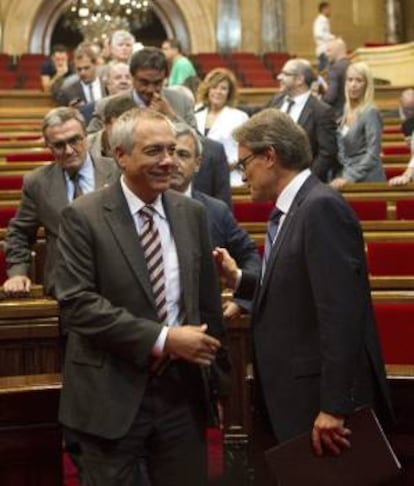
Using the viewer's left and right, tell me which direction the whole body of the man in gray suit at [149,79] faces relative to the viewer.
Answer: facing the viewer

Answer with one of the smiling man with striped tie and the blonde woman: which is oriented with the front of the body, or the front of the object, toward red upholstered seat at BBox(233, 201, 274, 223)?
the blonde woman

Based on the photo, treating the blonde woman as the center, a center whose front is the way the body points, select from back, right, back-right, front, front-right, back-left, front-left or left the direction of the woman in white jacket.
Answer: front-right

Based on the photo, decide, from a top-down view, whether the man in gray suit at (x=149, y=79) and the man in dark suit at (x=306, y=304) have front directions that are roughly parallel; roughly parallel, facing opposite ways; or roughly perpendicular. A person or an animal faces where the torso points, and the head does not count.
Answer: roughly perpendicular

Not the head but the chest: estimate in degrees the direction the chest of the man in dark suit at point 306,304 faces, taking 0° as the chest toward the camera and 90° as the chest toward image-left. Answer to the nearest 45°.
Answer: approximately 90°

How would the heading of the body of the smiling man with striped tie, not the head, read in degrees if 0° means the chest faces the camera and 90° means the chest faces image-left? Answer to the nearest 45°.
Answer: approximately 315°

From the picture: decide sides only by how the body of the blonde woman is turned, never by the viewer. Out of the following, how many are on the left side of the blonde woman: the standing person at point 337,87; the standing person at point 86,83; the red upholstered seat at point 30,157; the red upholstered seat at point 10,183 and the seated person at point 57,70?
0

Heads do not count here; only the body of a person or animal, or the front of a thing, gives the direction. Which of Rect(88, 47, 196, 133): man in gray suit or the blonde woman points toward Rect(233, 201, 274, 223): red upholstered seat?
the blonde woman

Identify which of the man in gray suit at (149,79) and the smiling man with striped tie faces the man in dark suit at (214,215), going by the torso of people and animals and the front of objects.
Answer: the man in gray suit at (149,79)

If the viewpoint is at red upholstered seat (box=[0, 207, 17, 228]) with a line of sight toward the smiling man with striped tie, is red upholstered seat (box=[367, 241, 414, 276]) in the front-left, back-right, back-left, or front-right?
front-left

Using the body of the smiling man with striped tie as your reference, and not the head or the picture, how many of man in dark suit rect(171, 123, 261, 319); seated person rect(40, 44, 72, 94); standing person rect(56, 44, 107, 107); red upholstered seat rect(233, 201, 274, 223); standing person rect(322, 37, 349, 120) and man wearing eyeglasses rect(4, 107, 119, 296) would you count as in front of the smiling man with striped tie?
0

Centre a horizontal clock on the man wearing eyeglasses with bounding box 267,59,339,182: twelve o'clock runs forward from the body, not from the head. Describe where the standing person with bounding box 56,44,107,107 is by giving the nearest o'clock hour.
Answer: The standing person is roughly at 3 o'clock from the man wearing eyeglasses.

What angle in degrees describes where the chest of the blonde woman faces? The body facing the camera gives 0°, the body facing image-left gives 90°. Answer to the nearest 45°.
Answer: approximately 45°

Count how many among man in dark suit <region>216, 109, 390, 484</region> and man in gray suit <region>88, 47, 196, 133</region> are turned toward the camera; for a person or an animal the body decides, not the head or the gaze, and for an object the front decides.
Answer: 1

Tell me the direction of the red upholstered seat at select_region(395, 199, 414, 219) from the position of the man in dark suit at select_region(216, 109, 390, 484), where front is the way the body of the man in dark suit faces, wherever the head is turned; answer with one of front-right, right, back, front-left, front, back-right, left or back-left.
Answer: right

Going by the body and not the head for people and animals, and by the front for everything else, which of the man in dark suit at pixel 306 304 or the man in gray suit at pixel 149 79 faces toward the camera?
the man in gray suit at pixel 149 79

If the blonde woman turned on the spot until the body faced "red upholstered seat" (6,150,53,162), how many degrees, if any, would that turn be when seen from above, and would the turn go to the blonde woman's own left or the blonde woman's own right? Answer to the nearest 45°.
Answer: approximately 90° to the blonde woman's own right

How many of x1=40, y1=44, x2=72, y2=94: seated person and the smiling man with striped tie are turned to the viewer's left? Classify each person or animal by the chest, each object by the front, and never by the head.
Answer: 0
